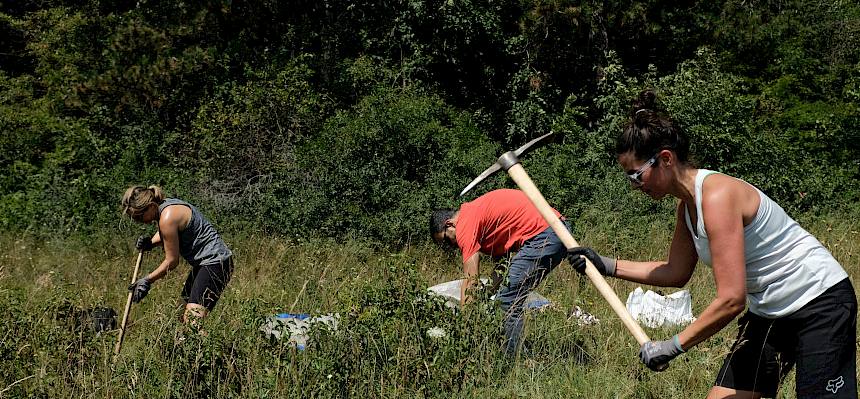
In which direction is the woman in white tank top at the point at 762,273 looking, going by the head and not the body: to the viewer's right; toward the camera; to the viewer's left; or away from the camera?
to the viewer's left

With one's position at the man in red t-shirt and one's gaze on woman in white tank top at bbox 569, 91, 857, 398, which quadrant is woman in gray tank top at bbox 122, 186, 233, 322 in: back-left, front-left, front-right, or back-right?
back-right

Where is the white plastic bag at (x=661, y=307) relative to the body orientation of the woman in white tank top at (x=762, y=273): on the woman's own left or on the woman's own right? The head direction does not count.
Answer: on the woman's own right

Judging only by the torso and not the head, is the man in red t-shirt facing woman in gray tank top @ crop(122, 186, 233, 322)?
yes

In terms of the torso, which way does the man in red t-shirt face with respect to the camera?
to the viewer's left

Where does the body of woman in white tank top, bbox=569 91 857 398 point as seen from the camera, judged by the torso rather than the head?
to the viewer's left

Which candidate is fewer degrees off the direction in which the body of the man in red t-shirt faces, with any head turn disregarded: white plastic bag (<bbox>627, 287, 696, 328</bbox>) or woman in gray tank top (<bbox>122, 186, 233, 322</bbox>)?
the woman in gray tank top
